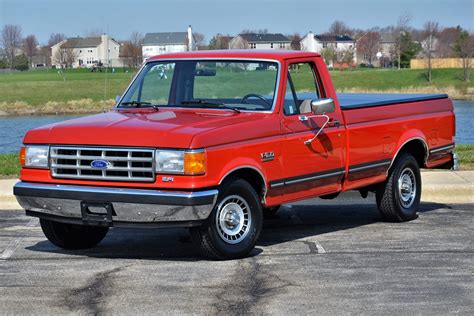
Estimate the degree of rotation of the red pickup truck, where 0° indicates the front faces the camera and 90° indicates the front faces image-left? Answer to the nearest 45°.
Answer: approximately 45°
